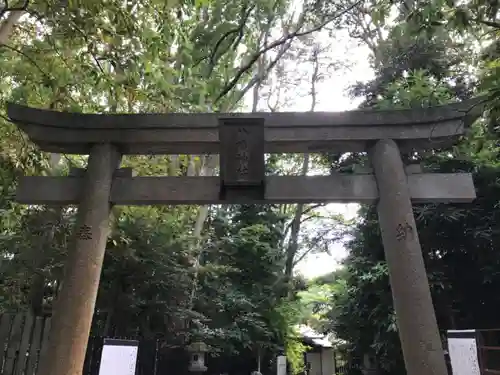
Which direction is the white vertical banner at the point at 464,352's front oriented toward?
toward the camera

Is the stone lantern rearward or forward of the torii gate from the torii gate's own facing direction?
rearward

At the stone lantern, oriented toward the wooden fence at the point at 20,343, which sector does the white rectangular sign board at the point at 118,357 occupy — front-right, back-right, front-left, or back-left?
front-left

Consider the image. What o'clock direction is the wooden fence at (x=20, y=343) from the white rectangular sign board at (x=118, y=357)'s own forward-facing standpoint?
The wooden fence is roughly at 4 o'clock from the white rectangular sign board.

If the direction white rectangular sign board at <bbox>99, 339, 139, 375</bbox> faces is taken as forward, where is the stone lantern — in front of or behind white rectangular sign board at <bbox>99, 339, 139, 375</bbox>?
behind

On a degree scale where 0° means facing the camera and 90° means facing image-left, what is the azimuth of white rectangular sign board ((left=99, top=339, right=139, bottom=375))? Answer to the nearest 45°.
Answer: approximately 0°

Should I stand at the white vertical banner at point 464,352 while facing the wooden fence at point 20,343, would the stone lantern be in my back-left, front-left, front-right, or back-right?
front-right

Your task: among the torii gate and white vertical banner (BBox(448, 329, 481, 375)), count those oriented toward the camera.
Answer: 2

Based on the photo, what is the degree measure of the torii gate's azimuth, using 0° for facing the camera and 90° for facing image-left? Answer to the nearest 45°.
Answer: approximately 0°

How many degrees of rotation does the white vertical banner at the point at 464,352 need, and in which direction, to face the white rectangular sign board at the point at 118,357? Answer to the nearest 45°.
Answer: approximately 45° to its right

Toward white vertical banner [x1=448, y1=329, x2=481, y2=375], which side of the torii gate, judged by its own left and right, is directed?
left

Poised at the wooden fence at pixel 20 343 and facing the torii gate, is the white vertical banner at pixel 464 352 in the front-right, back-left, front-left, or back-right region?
front-left

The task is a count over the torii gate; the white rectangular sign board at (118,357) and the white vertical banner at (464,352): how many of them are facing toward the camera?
3

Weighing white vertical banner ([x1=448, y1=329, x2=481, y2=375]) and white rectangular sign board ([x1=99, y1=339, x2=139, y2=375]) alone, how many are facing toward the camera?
2
